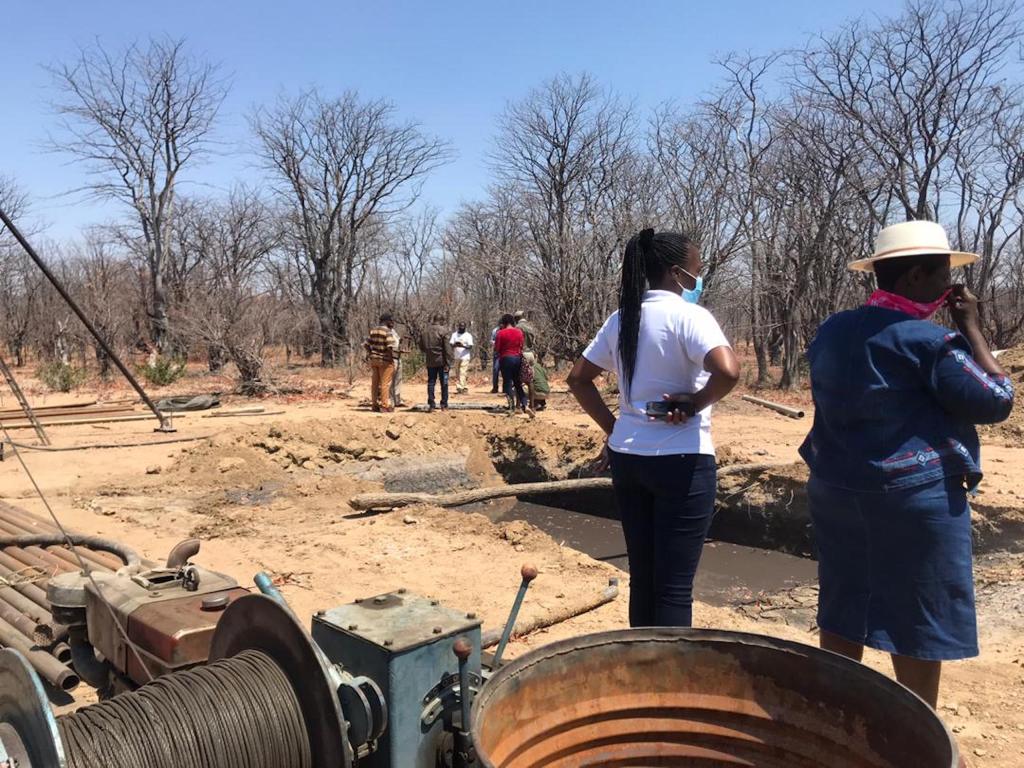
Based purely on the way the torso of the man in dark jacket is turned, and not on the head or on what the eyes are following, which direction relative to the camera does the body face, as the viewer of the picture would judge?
away from the camera

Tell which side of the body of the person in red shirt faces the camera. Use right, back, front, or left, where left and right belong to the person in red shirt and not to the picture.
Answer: back

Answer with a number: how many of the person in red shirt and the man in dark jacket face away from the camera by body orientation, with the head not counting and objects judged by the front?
2

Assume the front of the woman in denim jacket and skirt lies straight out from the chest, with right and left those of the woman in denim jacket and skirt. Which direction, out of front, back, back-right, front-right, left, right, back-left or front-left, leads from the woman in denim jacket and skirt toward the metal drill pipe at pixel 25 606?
back-left

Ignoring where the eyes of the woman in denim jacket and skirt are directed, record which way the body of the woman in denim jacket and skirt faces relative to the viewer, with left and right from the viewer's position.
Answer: facing away from the viewer and to the right of the viewer

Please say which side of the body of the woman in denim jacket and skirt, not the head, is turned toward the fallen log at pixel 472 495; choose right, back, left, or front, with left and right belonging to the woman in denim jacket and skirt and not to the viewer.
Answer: left

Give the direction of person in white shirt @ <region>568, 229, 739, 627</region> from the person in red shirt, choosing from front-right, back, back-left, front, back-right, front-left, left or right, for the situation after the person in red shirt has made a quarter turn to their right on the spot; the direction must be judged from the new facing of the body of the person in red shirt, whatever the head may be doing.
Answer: right

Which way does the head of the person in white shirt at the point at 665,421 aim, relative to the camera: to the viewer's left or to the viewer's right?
to the viewer's right
